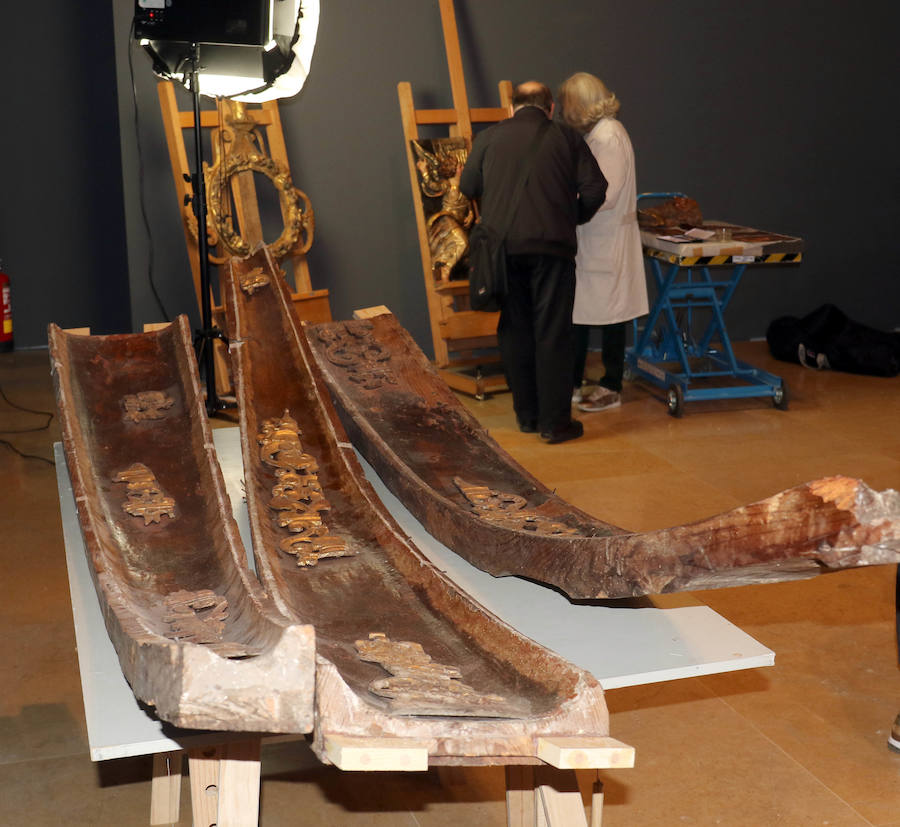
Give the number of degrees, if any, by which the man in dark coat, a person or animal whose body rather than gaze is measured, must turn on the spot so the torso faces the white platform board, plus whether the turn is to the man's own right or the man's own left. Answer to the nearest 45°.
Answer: approximately 180°

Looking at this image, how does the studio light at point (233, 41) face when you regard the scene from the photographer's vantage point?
facing away from the viewer and to the right of the viewer

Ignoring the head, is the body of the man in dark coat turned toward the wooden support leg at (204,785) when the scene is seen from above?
no

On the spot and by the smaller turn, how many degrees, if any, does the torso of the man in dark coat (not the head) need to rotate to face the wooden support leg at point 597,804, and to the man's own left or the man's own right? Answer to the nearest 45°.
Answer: approximately 180°

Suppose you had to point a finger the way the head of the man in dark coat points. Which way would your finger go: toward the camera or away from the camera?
away from the camera

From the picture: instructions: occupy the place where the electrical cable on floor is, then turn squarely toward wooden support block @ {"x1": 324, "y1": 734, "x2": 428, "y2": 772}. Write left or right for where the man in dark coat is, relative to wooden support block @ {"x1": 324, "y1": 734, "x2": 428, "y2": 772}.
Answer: left

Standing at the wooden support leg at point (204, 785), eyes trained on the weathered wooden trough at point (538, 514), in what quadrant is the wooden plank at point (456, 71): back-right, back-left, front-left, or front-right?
front-left

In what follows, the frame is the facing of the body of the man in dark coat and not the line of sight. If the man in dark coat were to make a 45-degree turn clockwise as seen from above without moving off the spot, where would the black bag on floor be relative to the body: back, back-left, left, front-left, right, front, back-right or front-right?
front

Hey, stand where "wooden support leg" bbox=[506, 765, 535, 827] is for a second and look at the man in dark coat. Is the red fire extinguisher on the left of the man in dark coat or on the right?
left

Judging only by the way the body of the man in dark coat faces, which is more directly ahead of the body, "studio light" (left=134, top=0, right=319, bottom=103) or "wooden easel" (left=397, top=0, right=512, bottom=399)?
the wooden easel

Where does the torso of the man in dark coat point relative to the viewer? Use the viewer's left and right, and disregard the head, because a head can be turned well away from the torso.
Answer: facing away from the viewer

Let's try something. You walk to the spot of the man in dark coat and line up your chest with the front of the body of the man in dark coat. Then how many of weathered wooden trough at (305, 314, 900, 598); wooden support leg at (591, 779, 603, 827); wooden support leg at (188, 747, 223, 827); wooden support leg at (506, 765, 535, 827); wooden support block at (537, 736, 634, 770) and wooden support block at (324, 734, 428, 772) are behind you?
6

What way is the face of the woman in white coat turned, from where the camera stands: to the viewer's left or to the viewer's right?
to the viewer's left

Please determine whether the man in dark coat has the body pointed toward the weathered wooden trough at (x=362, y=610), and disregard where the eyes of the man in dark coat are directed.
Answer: no

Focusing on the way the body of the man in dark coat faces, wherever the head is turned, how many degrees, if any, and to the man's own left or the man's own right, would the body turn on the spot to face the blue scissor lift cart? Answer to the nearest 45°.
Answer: approximately 45° to the man's own right
